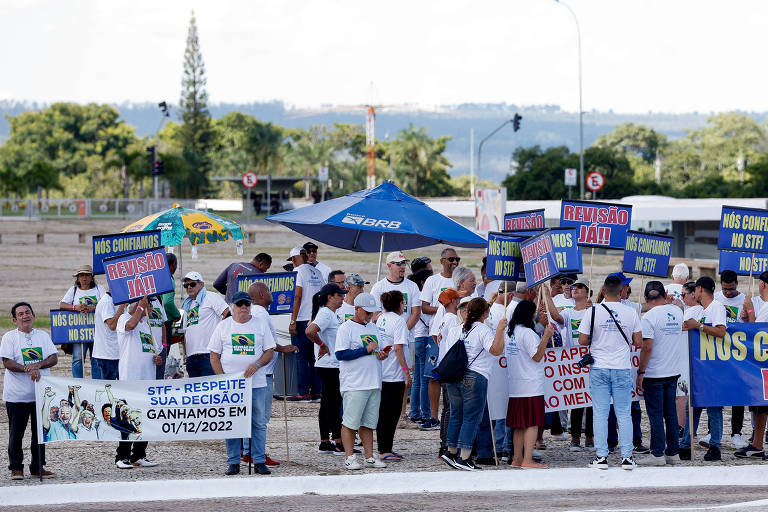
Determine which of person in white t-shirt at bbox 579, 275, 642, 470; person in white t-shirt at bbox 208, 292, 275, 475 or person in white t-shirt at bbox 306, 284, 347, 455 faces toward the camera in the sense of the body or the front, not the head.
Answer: person in white t-shirt at bbox 208, 292, 275, 475

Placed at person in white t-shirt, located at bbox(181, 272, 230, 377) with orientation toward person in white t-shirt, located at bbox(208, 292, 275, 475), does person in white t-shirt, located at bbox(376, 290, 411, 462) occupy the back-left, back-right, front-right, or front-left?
front-left

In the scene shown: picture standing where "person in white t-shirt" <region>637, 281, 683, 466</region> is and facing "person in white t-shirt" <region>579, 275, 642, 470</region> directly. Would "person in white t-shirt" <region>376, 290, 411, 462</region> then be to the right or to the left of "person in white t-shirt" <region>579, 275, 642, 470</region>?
right

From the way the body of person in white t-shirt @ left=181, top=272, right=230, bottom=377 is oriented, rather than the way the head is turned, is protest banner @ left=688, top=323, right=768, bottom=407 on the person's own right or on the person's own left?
on the person's own left

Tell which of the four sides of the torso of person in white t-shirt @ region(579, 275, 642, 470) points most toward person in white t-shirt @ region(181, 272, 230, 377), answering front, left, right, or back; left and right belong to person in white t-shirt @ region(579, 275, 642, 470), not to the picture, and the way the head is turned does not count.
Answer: left

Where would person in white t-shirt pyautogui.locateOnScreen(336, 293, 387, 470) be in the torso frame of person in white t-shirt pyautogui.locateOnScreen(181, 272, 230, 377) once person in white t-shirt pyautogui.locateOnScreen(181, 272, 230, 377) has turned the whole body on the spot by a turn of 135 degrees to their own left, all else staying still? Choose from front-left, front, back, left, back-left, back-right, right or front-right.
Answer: front-right

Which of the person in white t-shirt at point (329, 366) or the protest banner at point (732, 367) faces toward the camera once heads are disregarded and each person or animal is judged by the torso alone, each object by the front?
the protest banner

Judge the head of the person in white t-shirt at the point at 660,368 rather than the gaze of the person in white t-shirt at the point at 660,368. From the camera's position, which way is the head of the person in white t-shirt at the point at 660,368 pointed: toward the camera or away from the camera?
away from the camera

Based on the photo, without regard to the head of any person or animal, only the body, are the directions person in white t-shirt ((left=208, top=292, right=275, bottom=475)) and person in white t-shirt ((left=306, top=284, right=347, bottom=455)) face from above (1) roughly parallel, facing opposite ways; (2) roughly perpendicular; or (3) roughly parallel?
roughly perpendicular

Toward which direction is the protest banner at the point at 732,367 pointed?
toward the camera

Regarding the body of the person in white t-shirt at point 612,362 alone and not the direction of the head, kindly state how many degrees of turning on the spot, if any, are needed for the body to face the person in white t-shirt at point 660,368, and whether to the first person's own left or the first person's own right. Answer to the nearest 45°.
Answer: approximately 45° to the first person's own right

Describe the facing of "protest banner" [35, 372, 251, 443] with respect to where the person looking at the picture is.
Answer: facing the viewer

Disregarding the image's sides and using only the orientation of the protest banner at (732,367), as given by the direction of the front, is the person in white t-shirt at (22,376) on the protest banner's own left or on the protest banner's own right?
on the protest banner's own right

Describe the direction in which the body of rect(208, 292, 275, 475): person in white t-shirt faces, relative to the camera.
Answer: toward the camera

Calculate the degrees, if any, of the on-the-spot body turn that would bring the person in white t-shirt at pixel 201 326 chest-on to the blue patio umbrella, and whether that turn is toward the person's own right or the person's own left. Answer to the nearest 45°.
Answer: approximately 180°

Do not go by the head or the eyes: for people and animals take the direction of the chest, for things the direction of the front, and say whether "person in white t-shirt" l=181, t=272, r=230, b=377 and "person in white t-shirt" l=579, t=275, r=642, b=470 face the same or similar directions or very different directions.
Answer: very different directions

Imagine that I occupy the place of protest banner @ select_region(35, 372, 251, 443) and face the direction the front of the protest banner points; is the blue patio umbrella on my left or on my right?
on my left
